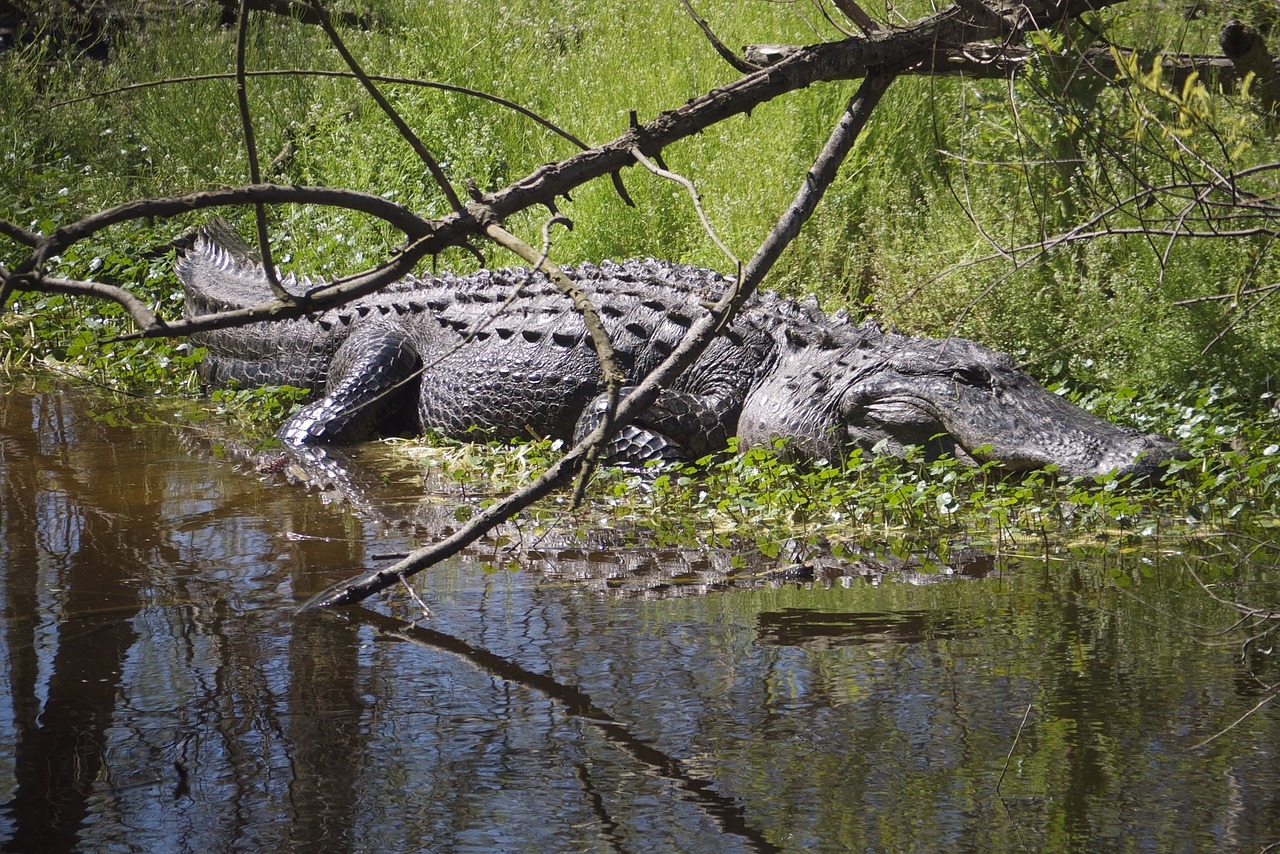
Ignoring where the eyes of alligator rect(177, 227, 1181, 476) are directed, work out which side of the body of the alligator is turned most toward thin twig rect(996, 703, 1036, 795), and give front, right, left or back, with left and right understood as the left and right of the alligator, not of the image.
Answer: right

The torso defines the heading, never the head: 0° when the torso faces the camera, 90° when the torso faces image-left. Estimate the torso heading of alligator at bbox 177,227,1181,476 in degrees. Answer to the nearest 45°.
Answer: approximately 270°
